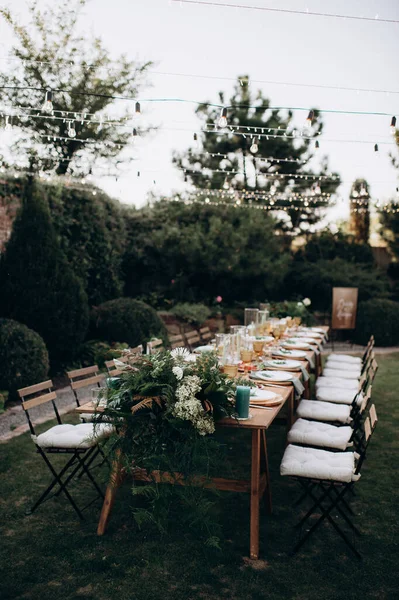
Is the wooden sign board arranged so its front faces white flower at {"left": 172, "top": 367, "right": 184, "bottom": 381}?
yes

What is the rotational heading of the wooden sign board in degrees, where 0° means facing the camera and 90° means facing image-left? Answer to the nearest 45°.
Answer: approximately 0°

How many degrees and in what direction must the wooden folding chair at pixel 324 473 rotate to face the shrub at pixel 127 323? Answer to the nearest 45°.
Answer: approximately 45° to its right

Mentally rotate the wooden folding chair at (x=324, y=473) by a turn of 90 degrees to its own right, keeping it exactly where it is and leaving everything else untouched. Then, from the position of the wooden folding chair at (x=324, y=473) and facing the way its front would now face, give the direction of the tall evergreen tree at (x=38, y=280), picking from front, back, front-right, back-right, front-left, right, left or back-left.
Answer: front-left

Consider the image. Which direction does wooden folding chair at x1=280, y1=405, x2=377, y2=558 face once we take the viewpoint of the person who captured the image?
facing to the left of the viewer

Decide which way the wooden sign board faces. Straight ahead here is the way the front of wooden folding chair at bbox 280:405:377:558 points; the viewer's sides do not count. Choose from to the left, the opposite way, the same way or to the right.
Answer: to the left

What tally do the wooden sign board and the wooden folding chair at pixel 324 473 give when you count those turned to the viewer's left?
1

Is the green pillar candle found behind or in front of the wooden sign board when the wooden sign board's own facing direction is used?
in front

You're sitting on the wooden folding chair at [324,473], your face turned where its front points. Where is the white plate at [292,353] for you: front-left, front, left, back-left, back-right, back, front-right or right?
right

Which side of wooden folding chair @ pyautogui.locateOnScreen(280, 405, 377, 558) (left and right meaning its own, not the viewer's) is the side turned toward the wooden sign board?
right

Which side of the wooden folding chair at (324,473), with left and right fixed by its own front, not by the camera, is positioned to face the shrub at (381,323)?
right

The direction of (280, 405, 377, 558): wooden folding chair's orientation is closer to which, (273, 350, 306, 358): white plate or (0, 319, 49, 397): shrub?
the shrub

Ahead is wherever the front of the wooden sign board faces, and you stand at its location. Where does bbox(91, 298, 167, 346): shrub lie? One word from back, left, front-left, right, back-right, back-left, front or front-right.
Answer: front-right

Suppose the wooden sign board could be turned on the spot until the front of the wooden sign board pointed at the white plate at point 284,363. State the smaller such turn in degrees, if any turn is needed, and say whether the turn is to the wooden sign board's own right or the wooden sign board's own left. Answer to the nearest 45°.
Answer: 0° — it already faces it

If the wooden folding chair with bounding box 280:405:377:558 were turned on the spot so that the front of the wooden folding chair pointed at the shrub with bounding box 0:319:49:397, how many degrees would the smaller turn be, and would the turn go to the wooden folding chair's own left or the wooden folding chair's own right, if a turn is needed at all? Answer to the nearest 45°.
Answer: approximately 45° to the wooden folding chair's own right
